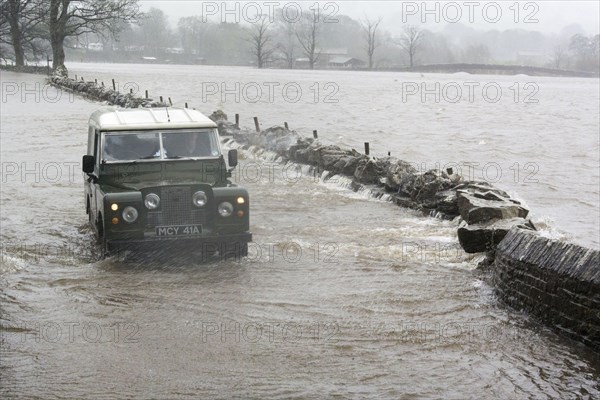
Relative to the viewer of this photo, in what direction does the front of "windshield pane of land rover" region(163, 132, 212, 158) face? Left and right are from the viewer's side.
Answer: facing the viewer

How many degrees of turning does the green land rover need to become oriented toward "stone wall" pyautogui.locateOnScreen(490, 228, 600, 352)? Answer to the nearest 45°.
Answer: approximately 45° to its left

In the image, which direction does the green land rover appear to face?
toward the camera

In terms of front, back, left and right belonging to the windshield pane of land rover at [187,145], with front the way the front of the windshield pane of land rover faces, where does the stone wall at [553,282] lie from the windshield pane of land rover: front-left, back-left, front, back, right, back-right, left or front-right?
front-left
